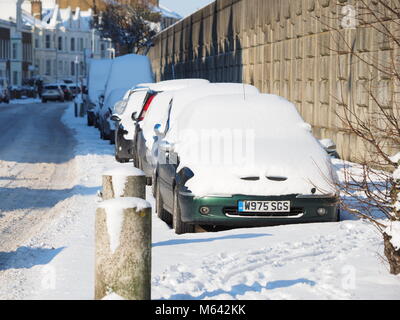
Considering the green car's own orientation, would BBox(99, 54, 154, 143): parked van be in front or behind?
behind

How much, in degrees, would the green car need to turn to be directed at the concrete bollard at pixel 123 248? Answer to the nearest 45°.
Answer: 0° — it already faces it

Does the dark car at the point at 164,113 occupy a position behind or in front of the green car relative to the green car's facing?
behind

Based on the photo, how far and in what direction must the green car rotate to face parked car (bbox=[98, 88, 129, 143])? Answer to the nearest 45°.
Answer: approximately 180°

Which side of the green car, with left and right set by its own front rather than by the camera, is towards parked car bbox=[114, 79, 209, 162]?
back

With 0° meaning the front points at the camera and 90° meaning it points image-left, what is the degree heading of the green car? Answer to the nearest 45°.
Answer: approximately 0°

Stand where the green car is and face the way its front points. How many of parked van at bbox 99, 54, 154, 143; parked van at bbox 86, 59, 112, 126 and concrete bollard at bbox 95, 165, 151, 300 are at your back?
2
